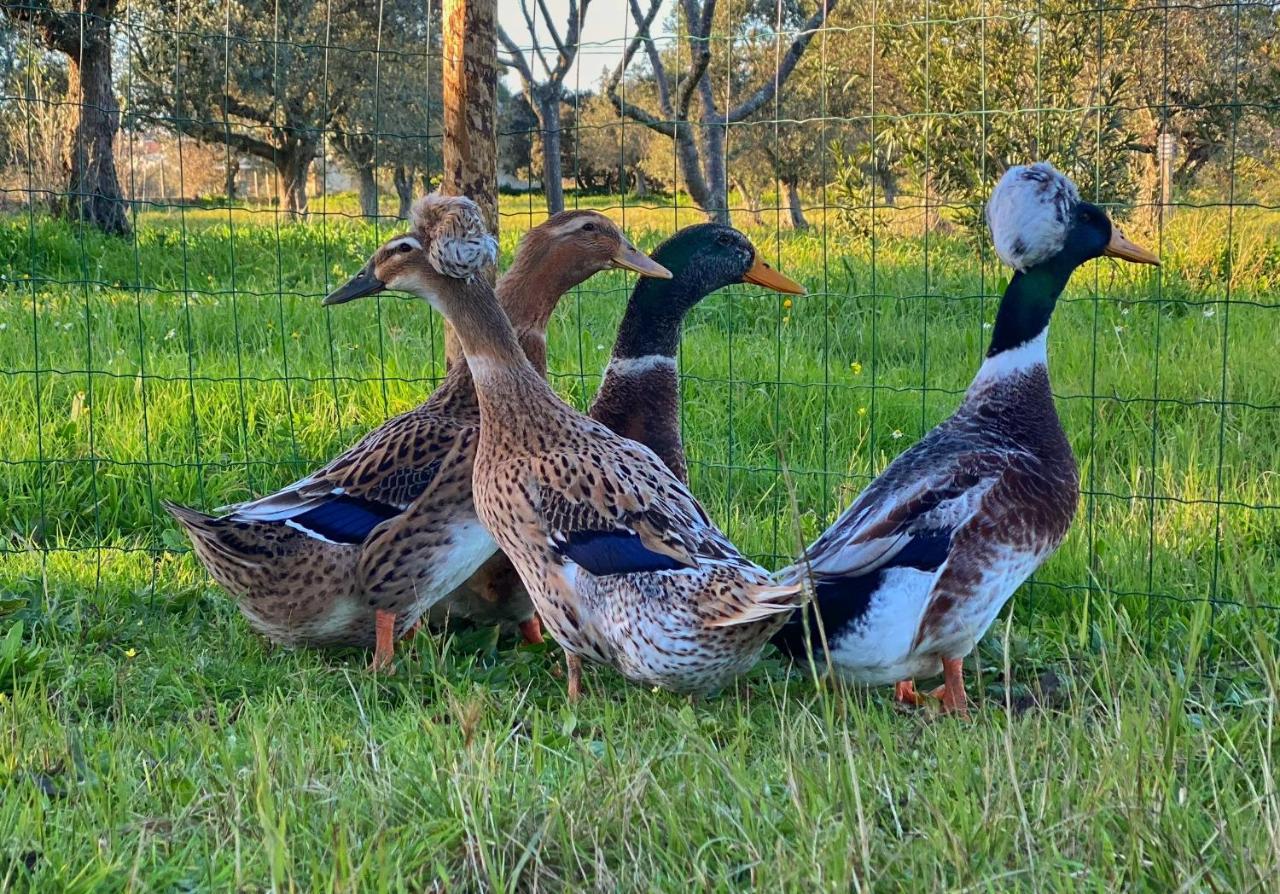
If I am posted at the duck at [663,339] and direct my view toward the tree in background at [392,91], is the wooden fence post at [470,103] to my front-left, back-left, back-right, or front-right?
front-left

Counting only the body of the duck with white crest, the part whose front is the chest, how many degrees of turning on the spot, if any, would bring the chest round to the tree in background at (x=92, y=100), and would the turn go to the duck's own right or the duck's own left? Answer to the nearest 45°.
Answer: approximately 135° to the duck's own left

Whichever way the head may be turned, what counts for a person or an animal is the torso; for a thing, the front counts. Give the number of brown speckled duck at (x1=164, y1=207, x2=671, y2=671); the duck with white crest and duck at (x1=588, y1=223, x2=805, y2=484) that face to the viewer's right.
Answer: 3

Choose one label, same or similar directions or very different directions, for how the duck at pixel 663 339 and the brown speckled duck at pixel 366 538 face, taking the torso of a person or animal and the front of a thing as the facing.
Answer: same or similar directions

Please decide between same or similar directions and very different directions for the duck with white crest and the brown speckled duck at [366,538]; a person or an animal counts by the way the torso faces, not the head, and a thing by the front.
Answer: same or similar directions

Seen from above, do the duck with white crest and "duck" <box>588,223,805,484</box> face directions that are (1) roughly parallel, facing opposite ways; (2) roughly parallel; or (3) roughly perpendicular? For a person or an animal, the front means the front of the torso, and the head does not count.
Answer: roughly parallel

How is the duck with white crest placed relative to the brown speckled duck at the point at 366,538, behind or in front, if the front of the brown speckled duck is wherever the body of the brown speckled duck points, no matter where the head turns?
in front

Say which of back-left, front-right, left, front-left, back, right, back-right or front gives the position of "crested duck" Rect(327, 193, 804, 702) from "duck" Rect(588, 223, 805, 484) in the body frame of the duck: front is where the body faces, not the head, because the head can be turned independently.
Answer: right

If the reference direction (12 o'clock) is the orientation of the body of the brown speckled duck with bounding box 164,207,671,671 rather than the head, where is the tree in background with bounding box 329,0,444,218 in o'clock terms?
The tree in background is roughly at 9 o'clock from the brown speckled duck.

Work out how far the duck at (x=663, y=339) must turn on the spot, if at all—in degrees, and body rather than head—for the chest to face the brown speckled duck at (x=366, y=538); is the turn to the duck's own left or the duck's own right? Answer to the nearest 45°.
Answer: approximately 135° to the duck's own right

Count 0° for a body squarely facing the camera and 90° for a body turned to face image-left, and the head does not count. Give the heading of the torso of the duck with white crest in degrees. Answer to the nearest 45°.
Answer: approximately 270°

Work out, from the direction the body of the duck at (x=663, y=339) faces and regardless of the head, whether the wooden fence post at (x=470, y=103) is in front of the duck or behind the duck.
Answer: behind

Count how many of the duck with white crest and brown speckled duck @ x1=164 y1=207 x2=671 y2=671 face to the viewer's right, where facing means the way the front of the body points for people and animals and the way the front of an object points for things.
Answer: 2

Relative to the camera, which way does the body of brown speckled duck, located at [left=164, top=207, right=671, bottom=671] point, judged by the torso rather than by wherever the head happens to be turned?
to the viewer's right

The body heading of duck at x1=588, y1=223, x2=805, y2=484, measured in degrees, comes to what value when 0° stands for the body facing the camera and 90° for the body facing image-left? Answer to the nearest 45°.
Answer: approximately 270°
